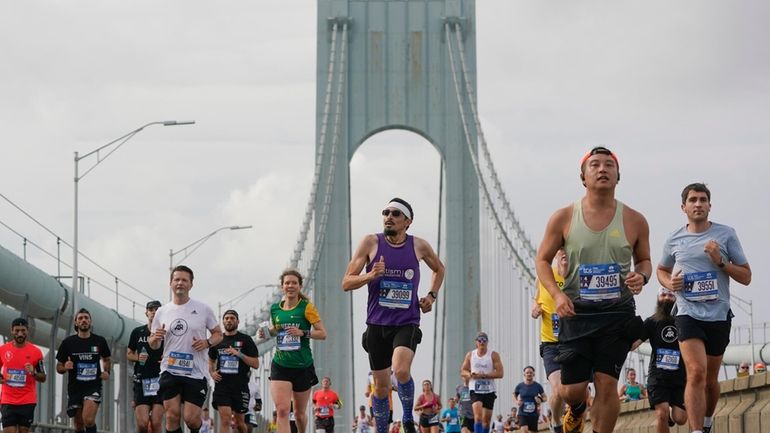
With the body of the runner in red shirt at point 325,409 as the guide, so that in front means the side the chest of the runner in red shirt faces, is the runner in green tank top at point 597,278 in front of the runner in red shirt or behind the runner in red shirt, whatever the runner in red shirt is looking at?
in front

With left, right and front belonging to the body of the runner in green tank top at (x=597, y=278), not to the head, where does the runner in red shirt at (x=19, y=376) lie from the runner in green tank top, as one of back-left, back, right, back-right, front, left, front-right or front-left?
back-right

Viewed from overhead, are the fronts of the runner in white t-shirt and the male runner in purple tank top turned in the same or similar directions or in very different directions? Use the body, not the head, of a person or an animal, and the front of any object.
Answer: same or similar directions

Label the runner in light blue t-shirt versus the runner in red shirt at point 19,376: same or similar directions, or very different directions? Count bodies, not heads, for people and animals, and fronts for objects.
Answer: same or similar directions

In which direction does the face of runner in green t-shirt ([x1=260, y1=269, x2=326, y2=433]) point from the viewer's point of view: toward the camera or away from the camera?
toward the camera

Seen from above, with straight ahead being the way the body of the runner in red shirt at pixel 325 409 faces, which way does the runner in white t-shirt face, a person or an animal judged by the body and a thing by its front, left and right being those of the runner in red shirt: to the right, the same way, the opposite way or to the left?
the same way

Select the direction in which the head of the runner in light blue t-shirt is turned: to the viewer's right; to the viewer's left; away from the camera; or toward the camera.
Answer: toward the camera

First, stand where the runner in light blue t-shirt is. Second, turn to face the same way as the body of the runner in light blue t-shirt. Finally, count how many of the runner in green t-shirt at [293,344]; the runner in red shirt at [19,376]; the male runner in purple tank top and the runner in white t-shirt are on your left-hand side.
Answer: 0

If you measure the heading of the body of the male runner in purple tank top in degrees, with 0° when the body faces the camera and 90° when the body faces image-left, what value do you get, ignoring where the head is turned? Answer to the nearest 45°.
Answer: approximately 0°

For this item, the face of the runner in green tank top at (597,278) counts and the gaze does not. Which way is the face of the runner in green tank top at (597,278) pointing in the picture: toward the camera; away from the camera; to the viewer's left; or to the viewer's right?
toward the camera

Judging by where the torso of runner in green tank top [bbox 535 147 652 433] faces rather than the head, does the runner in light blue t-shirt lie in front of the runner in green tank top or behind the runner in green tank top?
behind

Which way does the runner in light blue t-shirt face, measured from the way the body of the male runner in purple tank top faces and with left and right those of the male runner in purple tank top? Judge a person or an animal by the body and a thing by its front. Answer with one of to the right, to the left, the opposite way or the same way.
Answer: the same way

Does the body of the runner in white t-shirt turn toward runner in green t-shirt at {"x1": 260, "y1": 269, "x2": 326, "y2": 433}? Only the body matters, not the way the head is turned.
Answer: no

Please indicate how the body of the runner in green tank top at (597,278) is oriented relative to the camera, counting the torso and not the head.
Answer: toward the camera

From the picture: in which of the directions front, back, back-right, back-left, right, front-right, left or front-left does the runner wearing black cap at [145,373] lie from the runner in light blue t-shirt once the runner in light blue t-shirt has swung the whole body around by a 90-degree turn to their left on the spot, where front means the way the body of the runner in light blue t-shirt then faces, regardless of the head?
back-left

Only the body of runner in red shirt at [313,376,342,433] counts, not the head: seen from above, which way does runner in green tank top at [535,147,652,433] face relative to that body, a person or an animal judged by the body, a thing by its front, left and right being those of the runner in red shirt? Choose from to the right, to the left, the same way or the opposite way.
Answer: the same way
